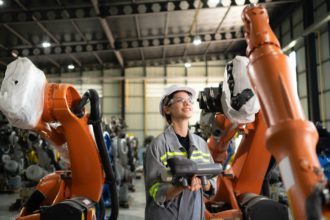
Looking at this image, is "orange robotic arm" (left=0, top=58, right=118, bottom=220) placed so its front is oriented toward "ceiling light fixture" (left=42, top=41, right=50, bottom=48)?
no

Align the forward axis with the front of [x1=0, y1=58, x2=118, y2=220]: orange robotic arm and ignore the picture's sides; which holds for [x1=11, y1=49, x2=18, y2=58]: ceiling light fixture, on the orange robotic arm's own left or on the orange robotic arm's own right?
on the orange robotic arm's own right

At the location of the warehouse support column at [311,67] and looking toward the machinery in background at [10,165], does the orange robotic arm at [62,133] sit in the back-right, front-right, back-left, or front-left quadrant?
front-left

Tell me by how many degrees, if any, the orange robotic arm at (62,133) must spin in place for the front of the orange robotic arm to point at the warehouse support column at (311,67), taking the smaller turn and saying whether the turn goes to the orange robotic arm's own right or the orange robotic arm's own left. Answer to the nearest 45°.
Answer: approximately 135° to the orange robotic arm's own right

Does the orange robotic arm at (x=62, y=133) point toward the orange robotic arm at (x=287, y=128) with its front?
no

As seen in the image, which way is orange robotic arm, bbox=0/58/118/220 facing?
to the viewer's left

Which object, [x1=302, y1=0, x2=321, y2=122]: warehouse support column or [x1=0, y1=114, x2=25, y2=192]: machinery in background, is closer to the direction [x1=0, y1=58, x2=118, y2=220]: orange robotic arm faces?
the machinery in background
